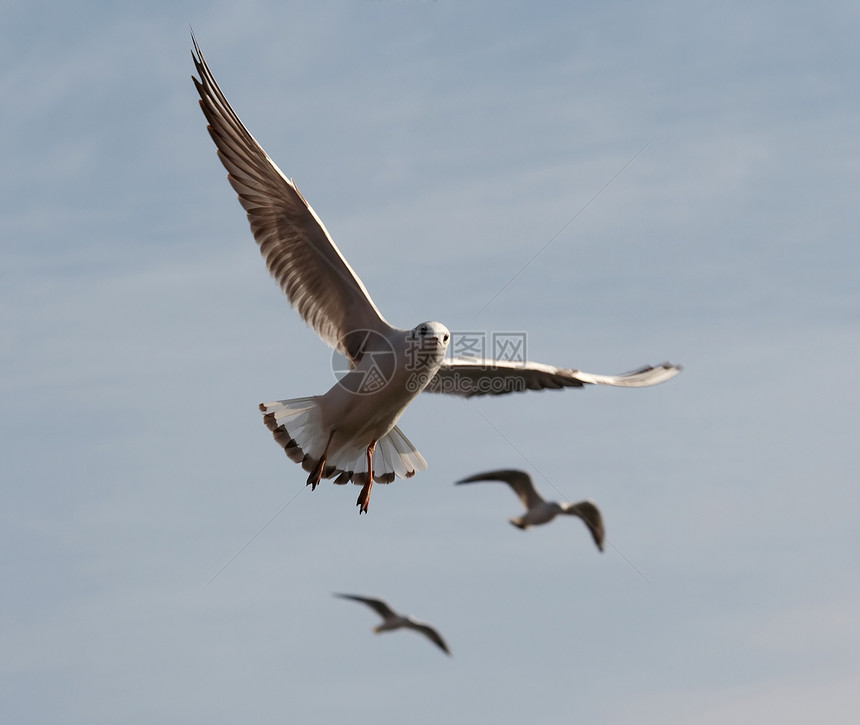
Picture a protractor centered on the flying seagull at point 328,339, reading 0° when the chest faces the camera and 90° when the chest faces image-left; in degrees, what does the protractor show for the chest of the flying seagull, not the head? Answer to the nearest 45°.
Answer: approximately 315°
